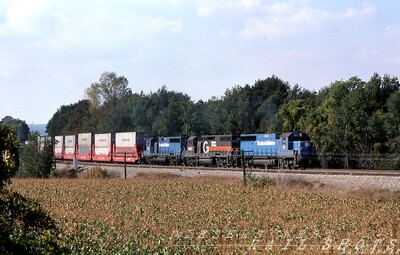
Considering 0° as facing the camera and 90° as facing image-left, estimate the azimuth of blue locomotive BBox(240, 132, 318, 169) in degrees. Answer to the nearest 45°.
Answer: approximately 315°
